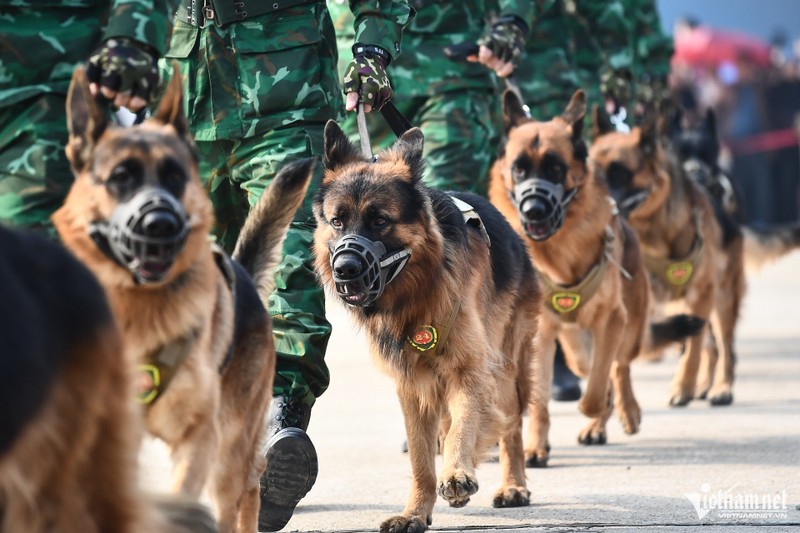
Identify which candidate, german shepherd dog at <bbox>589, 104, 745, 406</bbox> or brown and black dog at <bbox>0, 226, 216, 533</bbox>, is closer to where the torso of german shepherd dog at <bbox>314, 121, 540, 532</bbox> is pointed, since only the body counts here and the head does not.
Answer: the brown and black dog

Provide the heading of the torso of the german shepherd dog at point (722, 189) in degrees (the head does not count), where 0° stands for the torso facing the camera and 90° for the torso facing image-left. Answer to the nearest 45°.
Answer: approximately 45°

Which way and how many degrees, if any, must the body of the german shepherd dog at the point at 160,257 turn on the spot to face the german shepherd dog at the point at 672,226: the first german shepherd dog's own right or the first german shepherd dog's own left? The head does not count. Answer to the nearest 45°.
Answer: approximately 180°

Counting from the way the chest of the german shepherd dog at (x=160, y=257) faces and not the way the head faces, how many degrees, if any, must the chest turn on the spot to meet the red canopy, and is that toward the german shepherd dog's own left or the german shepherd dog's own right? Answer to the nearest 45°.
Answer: approximately 180°

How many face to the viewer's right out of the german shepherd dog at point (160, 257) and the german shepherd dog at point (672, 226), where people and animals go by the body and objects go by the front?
0

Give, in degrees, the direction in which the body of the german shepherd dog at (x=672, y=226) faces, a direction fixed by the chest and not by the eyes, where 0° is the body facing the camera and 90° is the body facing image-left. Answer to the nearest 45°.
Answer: approximately 45°

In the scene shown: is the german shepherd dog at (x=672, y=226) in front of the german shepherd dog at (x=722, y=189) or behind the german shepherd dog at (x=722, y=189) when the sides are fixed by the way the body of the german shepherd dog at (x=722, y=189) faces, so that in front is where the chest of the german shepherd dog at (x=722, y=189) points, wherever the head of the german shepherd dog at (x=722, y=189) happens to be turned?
in front

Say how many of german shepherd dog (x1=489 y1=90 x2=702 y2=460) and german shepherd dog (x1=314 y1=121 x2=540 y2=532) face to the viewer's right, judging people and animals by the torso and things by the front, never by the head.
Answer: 0

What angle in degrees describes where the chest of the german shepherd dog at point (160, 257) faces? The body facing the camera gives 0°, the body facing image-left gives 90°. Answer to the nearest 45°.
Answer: approximately 45°

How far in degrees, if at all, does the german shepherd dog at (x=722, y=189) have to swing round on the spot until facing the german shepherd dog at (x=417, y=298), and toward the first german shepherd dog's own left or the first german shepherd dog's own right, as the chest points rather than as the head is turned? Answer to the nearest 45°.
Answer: approximately 45° to the first german shepherd dog's own left
